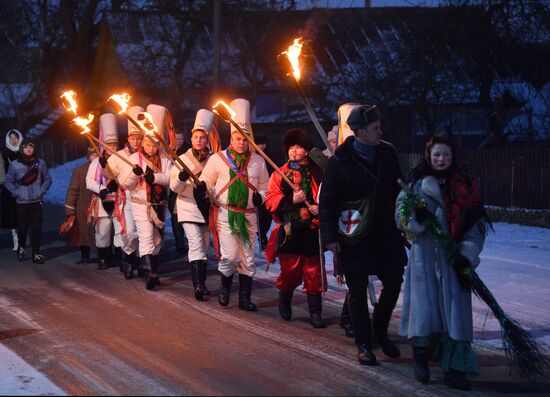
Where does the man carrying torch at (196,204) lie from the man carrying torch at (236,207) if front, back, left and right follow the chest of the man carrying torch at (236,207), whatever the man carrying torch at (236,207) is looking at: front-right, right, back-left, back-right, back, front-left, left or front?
back-right

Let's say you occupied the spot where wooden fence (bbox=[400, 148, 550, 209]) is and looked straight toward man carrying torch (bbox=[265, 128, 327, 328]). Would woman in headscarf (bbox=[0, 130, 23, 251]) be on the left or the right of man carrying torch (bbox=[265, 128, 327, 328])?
right

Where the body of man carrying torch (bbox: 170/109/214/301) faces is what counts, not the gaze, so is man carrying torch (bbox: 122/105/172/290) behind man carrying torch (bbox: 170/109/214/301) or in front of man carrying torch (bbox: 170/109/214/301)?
behind

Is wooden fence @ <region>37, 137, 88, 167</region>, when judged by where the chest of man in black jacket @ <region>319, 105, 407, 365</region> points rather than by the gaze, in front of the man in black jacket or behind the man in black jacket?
behind

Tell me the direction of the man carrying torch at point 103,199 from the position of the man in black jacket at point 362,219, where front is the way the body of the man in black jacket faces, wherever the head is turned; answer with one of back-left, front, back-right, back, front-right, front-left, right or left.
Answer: back

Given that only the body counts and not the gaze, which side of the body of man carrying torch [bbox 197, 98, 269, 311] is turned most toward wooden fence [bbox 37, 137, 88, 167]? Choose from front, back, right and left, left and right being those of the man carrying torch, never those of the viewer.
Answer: back

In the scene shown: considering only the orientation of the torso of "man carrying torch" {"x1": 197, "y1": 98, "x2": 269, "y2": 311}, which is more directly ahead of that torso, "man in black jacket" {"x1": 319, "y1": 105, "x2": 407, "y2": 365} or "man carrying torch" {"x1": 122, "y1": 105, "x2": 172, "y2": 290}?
the man in black jacket

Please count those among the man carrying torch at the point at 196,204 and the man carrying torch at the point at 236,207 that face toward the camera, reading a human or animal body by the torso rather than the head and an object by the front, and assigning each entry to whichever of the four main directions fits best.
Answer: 2

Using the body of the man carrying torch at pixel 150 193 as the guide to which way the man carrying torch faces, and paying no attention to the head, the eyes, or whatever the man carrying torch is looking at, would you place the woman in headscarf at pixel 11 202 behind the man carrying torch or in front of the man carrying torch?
behind

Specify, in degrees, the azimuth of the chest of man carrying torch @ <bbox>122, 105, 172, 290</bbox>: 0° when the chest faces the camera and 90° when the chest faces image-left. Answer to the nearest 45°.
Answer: approximately 0°
